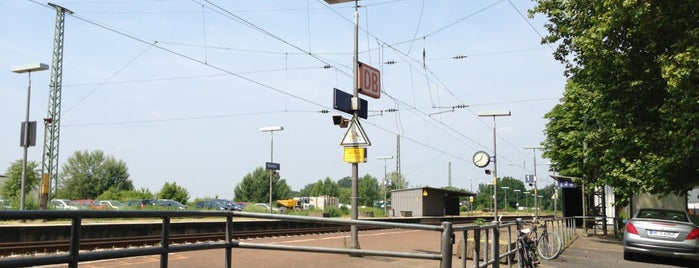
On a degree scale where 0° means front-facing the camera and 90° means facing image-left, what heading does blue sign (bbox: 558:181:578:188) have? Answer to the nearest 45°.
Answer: approximately 0°

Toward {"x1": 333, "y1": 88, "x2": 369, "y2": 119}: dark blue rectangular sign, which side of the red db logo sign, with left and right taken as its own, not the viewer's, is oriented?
right

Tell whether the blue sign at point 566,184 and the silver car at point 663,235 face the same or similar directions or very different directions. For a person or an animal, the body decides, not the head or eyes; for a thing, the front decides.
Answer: very different directions

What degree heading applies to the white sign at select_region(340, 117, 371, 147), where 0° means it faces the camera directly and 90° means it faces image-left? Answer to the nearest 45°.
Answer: approximately 0°

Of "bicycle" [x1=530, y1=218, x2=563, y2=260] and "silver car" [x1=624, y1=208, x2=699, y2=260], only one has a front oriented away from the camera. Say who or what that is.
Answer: the silver car

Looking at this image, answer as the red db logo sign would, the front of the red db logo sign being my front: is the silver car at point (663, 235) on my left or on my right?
on my left

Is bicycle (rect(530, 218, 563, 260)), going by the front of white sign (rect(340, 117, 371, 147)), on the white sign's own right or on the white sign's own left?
on the white sign's own left

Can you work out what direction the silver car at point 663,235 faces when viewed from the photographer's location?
facing away from the viewer
